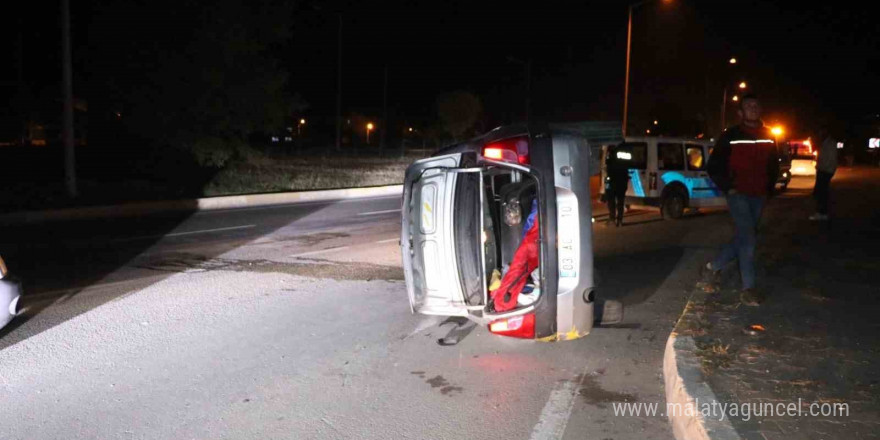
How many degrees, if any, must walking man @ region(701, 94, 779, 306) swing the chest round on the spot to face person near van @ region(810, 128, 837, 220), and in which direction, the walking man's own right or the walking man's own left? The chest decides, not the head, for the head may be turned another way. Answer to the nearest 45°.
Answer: approximately 135° to the walking man's own left
